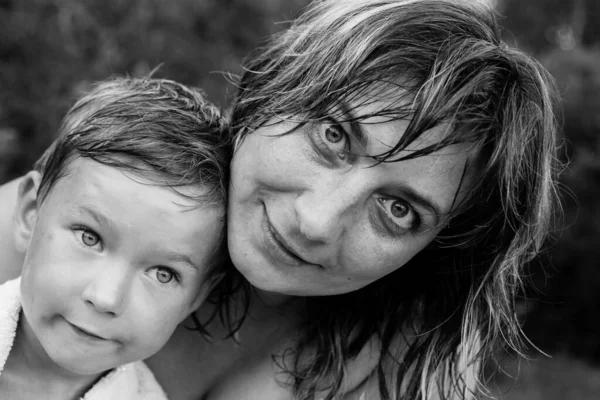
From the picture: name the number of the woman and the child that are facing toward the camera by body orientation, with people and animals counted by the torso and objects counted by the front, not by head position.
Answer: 2

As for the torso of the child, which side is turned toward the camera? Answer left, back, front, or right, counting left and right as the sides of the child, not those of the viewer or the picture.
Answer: front

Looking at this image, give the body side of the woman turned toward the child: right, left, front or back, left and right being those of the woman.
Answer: right

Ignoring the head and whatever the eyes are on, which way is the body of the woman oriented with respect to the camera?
toward the camera

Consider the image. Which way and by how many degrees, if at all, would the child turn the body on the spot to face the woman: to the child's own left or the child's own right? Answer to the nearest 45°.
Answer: approximately 90° to the child's own left
